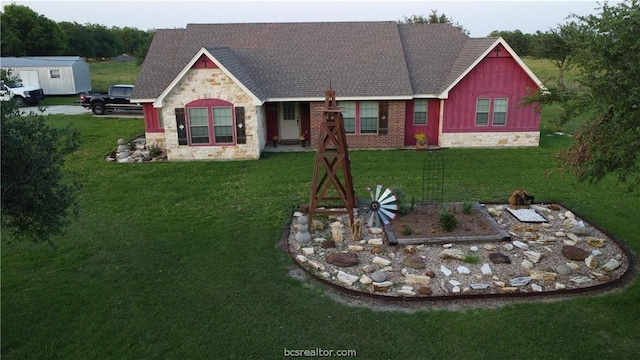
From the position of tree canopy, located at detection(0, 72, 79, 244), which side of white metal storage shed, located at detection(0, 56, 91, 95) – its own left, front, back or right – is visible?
front

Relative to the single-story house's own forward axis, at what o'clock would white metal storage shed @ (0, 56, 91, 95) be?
The white metal storage shed is roughly at 4 o'clock from the single-story house.

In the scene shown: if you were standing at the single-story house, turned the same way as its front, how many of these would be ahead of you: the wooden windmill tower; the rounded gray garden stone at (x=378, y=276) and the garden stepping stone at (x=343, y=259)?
3

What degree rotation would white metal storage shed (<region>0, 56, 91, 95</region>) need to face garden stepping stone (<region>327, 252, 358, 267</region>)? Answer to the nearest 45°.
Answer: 0° — it already faces it

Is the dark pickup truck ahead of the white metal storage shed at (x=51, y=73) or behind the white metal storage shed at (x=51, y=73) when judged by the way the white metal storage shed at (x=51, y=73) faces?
ahead

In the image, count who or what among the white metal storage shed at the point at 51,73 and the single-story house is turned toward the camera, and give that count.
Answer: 2

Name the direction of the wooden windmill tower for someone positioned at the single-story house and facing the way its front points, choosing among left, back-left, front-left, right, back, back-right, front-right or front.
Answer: front

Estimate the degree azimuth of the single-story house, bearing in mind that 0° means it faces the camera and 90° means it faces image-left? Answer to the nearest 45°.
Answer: approximately 0°

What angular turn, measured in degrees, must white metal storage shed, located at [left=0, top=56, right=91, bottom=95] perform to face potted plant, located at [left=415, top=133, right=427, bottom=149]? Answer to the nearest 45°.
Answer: approximately 45° to its left

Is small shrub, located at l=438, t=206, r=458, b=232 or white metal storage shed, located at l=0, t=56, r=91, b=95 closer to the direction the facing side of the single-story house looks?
the small shrub

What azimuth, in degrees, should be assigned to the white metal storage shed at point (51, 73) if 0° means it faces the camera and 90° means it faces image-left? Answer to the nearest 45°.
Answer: approximately 0°

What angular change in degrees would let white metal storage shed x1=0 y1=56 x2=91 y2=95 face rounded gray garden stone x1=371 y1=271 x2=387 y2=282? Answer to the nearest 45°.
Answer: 0° — it already faces it

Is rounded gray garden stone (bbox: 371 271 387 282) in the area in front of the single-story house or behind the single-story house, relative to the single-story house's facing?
in front
